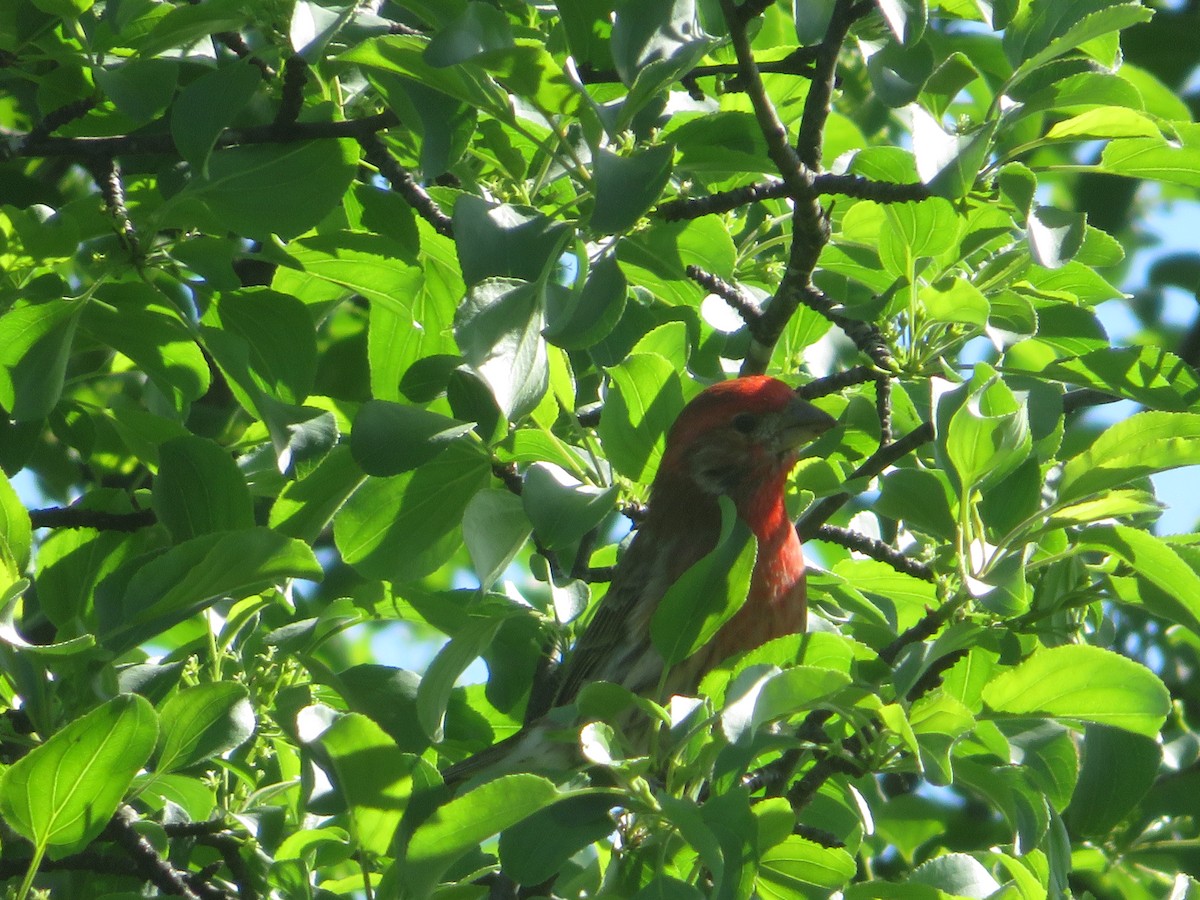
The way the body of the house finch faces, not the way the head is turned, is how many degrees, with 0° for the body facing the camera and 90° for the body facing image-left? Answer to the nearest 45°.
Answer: approximately 270°

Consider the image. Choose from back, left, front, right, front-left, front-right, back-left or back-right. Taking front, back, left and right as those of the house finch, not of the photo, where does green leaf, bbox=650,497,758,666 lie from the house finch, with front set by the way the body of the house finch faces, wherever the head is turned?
right

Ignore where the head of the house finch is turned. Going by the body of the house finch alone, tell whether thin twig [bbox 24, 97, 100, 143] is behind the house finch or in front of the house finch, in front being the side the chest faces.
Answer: behind
